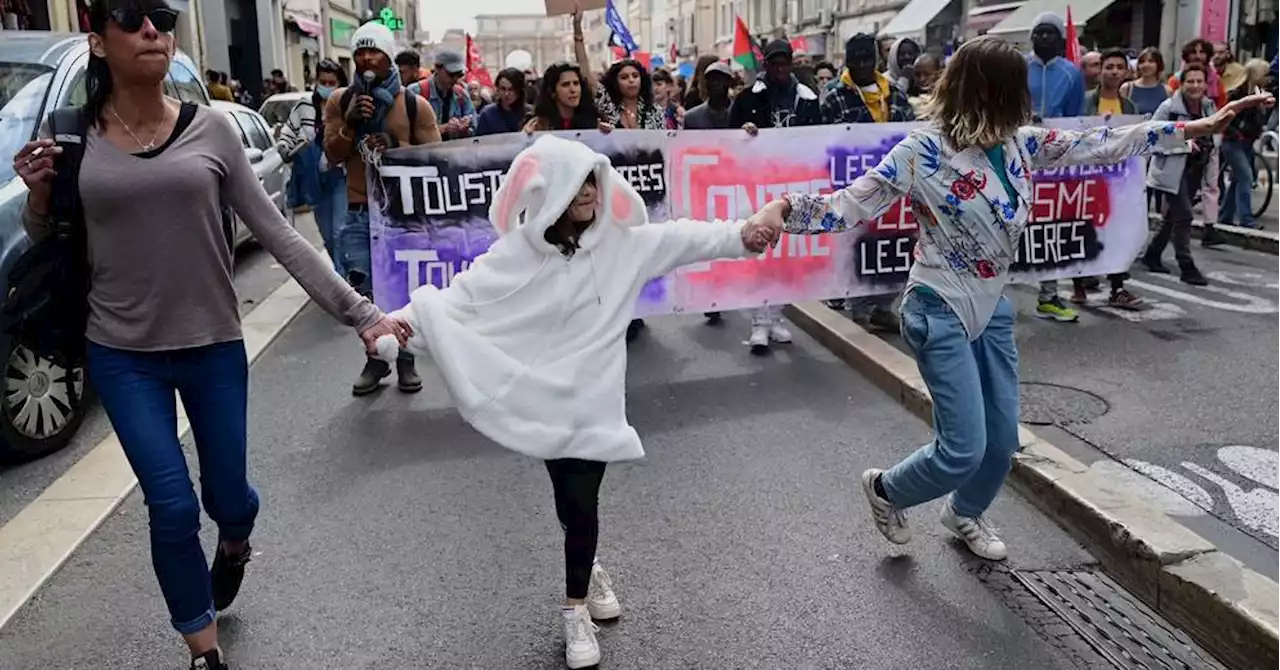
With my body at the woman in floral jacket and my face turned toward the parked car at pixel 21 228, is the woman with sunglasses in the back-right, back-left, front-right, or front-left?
front-left

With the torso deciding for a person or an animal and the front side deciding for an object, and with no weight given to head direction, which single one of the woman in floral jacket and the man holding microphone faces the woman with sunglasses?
the man holding microphone

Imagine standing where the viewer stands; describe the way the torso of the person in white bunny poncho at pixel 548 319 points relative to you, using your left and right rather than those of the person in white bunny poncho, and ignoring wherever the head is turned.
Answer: facing the viewer

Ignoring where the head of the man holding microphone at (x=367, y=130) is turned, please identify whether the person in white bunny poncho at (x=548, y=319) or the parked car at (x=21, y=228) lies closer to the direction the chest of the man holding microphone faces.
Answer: the person in white bunny poncho

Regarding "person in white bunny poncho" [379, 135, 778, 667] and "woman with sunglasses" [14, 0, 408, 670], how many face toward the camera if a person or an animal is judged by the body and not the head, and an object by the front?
2

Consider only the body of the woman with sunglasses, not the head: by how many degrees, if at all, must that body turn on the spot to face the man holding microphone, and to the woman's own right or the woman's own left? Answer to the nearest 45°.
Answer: approximately 180°

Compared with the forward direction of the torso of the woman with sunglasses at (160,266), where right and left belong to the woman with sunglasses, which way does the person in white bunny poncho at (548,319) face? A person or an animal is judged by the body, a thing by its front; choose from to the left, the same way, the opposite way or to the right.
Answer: the same way

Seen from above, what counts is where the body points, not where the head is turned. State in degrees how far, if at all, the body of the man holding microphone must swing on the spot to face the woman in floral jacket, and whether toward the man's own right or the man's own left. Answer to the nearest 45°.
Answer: approximately 45° to the man's own left

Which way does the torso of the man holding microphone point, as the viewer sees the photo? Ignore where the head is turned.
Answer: toward the camera

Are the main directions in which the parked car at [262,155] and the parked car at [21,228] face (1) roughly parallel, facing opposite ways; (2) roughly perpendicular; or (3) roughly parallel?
roughly parallel

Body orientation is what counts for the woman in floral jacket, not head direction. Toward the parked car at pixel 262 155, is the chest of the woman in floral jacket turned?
no

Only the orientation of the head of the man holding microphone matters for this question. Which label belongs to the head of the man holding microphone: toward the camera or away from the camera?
toward the camera

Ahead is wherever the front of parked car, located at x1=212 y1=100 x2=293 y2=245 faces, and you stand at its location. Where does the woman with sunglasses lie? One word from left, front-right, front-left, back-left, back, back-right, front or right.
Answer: front-left

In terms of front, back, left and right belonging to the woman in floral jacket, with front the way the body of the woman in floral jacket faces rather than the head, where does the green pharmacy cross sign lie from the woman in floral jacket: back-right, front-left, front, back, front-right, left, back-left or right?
back

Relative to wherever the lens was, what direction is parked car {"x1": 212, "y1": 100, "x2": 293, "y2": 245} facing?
facing the viewer and to the left of the viewer

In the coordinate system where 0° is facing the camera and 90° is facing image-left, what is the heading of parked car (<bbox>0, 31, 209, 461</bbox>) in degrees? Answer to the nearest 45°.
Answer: approximately 45°

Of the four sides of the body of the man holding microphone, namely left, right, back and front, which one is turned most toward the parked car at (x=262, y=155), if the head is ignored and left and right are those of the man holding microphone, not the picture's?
back

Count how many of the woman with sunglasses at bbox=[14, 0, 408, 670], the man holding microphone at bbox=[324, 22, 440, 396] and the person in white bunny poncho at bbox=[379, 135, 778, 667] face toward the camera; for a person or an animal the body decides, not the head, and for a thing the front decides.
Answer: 3
